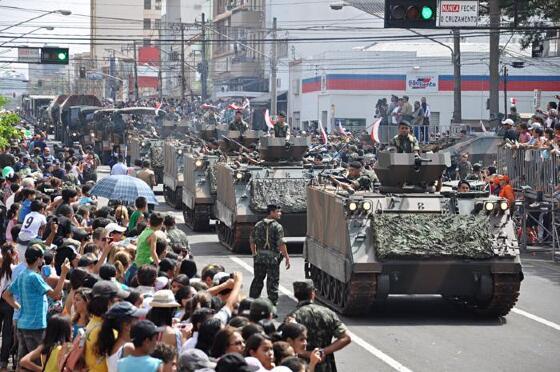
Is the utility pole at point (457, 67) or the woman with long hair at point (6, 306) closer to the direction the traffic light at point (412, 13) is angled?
the woman with long hair

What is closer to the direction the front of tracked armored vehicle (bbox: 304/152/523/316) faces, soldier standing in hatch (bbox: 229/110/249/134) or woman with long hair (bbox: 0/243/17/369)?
the woman with long hair

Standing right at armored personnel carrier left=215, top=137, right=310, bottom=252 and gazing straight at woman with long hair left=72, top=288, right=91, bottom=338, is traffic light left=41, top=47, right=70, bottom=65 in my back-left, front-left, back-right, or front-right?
back-right
